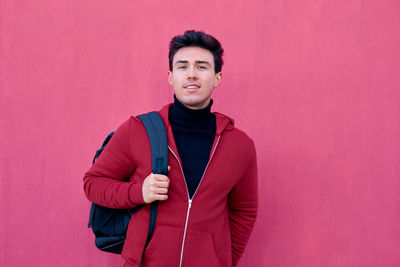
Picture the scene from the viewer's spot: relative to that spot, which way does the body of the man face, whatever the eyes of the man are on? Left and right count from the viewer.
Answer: facing the viewer
